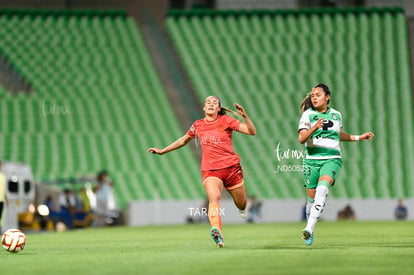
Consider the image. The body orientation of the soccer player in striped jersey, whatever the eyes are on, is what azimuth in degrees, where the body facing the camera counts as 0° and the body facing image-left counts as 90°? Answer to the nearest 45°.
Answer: approximately 0°

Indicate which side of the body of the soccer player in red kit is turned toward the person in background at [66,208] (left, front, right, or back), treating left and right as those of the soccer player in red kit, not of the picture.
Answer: back

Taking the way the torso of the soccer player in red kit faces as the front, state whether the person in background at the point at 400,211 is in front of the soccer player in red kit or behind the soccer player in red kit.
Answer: behind

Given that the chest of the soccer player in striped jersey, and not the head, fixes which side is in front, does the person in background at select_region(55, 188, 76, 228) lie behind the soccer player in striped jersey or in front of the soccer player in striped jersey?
behind
